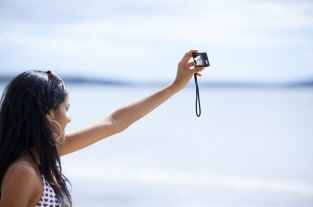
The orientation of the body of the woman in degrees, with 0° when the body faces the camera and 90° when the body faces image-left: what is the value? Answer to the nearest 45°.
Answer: approximately 270°
